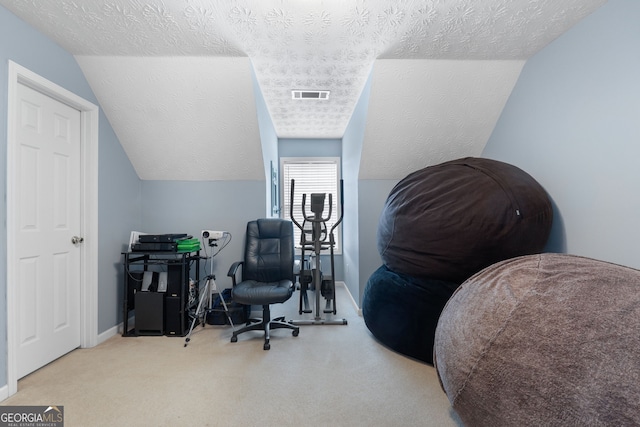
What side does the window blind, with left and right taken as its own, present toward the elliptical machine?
front

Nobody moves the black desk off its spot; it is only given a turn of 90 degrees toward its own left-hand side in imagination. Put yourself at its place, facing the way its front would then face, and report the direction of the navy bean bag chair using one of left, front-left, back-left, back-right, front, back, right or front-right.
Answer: front-right

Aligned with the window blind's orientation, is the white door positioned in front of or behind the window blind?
in front

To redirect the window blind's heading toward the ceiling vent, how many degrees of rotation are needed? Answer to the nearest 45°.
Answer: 0° — it already faces it

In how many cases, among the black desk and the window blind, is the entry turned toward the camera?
2

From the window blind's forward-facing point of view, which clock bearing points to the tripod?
The tripod is roughly at 1 o'clock from the window blind.

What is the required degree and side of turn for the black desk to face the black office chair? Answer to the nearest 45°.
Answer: approximately 90° to its left

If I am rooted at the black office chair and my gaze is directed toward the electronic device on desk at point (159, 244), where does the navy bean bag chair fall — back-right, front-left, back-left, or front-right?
back-left

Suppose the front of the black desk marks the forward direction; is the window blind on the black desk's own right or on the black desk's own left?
on the black desk's own left

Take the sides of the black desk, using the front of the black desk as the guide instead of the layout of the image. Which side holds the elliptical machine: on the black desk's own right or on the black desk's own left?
on the black desk's own left
